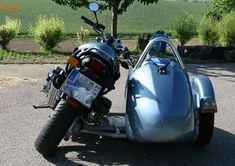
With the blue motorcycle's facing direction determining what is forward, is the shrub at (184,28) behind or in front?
in front

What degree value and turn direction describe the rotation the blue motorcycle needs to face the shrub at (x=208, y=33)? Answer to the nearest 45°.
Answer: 0° — it already faces it

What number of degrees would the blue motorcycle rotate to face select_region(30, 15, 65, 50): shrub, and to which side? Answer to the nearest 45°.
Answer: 0° — it already faces it

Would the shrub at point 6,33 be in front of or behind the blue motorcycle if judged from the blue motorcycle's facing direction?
in front

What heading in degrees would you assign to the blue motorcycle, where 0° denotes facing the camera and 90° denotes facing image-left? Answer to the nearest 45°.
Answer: approximately 180°

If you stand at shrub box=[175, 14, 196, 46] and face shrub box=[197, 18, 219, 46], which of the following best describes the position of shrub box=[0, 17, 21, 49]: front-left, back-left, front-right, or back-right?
back-right

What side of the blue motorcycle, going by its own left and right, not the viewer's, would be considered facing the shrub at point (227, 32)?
front
